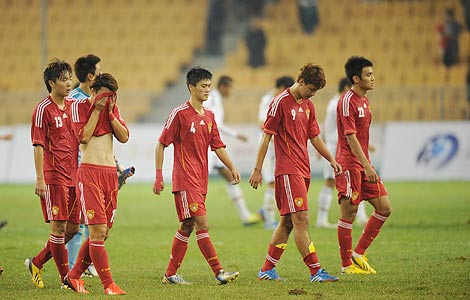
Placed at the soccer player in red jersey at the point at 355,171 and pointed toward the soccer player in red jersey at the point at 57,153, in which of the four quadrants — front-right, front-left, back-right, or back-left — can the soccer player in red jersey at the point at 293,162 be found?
front-left

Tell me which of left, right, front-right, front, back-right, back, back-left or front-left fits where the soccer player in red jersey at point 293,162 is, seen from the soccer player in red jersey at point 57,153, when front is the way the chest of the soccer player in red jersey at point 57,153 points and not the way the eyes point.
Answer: front-left

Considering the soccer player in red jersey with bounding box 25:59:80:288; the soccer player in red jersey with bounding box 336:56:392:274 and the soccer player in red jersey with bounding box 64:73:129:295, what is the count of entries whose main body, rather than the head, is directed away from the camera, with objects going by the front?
0

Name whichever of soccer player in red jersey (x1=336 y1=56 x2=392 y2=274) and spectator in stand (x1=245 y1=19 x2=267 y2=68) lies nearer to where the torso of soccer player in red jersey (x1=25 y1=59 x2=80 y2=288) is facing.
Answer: the soccer player in red jersey

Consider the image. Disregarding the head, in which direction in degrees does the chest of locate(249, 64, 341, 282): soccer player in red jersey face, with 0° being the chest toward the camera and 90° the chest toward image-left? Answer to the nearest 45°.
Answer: approximately 315°

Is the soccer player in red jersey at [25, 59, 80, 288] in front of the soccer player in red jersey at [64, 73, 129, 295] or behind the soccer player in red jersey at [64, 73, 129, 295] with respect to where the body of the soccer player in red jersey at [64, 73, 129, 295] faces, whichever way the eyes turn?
behind

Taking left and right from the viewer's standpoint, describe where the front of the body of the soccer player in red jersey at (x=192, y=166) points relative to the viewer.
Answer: facing the viewer and to the right of the viewer

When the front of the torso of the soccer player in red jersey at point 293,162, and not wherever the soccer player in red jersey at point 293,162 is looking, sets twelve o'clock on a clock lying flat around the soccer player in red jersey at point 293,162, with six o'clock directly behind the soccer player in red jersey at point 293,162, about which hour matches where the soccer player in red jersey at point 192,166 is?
the soccer player in red jersey at point 192,166 is roughly at 4 o'clock from the soccer player in red jersey at point 293,162.
